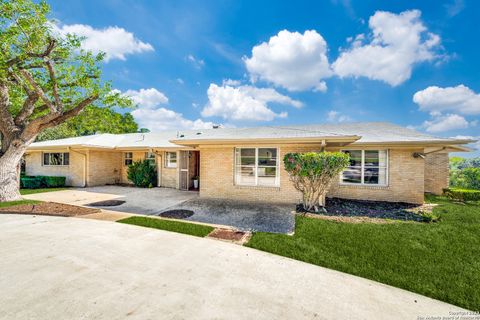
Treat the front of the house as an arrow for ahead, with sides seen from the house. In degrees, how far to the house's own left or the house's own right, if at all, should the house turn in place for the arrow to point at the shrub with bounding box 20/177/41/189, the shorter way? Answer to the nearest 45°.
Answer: approximately 90° to the house's own right

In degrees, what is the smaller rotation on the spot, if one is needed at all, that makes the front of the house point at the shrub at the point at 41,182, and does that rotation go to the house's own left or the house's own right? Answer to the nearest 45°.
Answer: approximately 90° to the house's own right

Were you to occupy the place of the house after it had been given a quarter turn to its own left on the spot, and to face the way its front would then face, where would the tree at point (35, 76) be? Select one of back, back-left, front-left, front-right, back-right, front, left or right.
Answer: back

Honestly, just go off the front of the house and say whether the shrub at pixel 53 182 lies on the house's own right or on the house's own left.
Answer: on the house's own right

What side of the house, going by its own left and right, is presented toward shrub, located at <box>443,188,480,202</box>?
left

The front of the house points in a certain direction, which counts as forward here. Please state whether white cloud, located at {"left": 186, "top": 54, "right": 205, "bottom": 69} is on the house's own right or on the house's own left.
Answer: on the house's own right

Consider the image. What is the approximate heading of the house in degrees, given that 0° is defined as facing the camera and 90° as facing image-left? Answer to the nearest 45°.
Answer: approximately 0°
